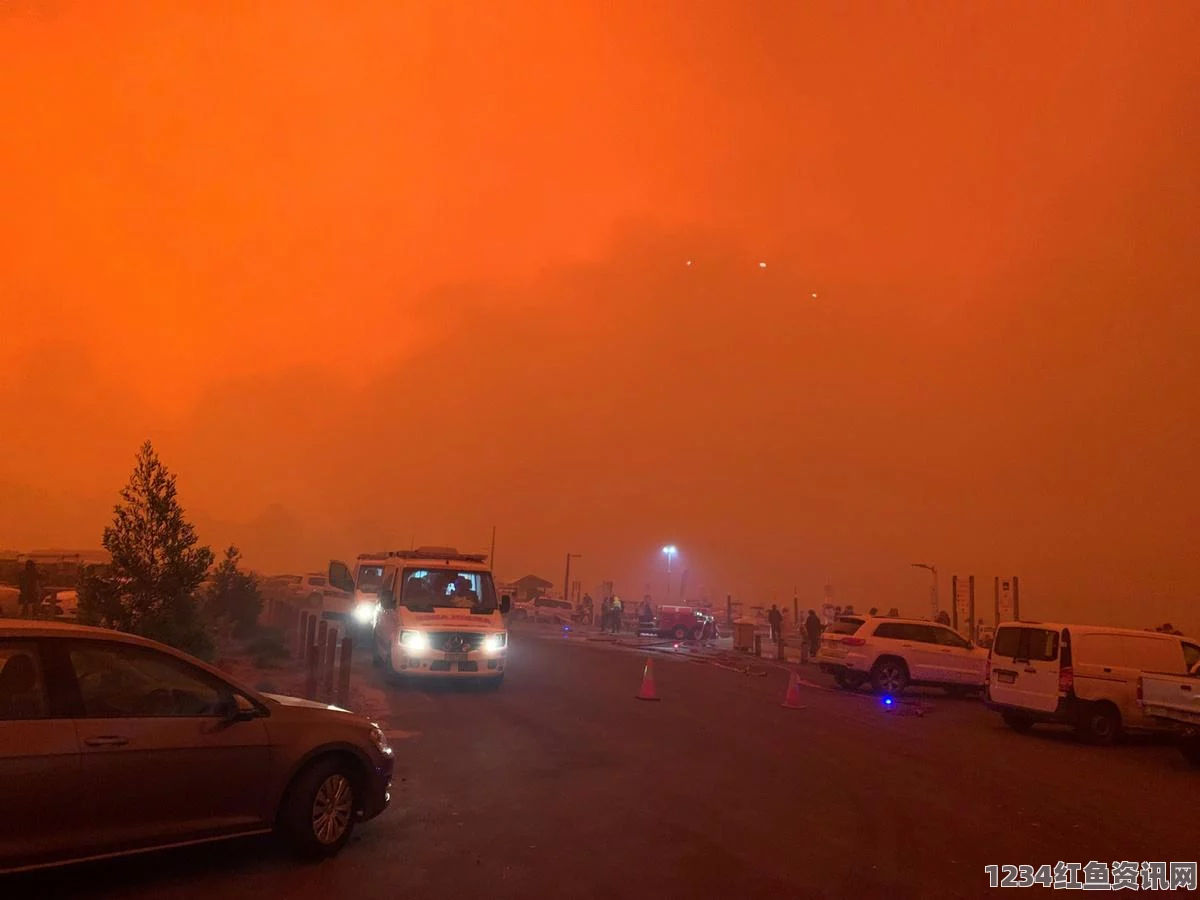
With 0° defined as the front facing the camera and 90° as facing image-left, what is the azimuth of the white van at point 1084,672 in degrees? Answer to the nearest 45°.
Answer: approximately 225°

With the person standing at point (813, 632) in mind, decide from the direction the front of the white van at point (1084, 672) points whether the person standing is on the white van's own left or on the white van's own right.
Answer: on the white van's own left

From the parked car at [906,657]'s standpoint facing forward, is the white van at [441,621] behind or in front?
behind

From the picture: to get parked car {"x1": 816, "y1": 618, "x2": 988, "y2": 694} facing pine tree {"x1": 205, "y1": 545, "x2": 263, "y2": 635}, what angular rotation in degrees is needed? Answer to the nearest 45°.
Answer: approximately 135° to its left

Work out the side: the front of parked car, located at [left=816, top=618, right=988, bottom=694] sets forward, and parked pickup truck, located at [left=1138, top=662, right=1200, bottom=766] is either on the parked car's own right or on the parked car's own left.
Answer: on the parked car's own right

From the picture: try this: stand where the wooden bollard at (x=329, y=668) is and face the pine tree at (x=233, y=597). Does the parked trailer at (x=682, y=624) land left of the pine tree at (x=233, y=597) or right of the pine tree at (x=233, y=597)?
right

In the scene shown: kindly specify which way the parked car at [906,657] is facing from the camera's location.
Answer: facing away from the viewer and to the right of the viewer

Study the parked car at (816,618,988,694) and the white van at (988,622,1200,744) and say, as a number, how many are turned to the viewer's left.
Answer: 0

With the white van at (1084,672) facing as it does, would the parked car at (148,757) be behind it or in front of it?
behind
